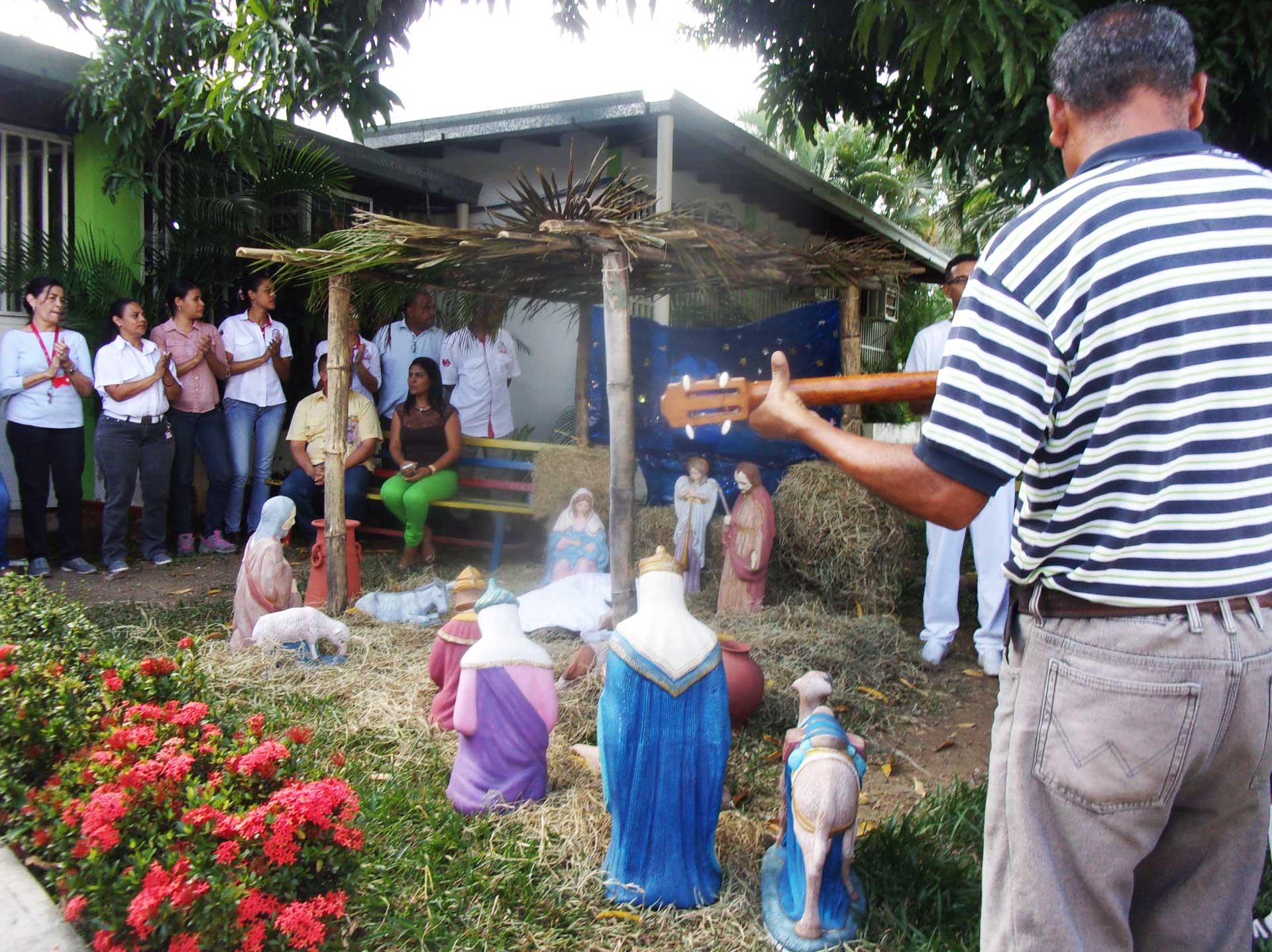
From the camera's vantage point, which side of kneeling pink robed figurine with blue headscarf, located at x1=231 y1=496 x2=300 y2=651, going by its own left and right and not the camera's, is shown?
right

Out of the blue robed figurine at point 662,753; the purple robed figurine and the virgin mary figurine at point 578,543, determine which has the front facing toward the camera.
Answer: the virgin mary figurine

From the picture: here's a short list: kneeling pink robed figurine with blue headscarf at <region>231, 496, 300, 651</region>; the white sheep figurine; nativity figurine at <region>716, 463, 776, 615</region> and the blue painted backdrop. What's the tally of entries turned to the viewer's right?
2

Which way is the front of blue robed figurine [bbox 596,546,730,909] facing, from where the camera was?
facing away from the viewer

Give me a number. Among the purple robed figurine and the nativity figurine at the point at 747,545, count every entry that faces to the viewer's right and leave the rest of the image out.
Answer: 0

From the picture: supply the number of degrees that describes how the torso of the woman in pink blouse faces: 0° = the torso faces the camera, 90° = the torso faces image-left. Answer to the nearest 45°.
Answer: approximately 315°

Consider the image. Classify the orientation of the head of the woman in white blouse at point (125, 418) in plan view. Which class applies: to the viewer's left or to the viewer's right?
to the viewer's right

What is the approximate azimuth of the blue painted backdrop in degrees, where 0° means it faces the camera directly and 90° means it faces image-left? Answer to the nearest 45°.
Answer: approximately 0°

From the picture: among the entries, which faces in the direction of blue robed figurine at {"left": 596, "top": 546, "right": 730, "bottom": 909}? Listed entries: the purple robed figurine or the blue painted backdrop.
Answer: the blue painted backdrop
